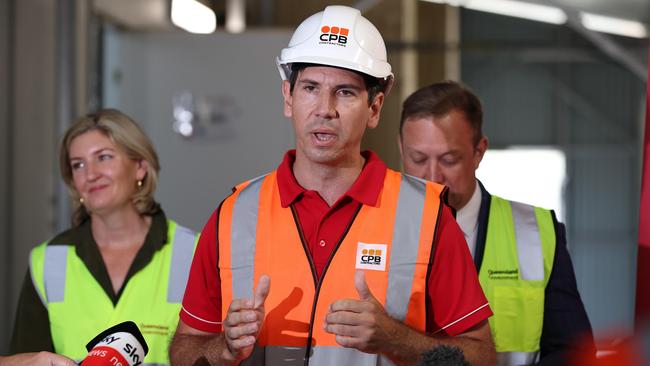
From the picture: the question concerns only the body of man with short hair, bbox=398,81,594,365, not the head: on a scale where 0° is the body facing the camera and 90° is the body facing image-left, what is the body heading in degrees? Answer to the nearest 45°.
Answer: approximately 45°

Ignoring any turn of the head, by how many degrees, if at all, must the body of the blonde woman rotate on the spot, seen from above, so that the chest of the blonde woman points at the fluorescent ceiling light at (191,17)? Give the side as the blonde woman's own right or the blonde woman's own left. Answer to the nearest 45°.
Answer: approximately 180°

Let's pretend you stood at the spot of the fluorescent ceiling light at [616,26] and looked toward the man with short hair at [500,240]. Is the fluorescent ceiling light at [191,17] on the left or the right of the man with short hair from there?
right

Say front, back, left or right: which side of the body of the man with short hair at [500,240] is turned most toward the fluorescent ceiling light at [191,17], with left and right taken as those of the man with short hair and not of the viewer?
right

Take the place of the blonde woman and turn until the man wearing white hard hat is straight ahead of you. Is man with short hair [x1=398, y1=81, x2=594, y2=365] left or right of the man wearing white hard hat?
left

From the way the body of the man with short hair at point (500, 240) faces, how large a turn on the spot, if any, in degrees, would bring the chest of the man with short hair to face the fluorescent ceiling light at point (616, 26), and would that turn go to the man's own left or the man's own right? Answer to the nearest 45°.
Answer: approximately 135° to the man's own right

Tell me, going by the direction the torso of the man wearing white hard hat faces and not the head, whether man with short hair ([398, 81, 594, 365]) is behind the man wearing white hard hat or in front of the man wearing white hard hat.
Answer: behind

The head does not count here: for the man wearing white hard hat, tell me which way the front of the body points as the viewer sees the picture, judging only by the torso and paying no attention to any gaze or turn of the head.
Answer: toward the camera

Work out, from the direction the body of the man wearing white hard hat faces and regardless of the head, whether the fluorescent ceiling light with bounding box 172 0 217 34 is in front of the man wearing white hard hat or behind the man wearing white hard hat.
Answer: behind

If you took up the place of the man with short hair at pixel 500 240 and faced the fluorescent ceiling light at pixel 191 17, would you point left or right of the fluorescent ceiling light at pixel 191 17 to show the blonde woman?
left

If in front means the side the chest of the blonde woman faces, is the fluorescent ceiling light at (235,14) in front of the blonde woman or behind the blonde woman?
behind
